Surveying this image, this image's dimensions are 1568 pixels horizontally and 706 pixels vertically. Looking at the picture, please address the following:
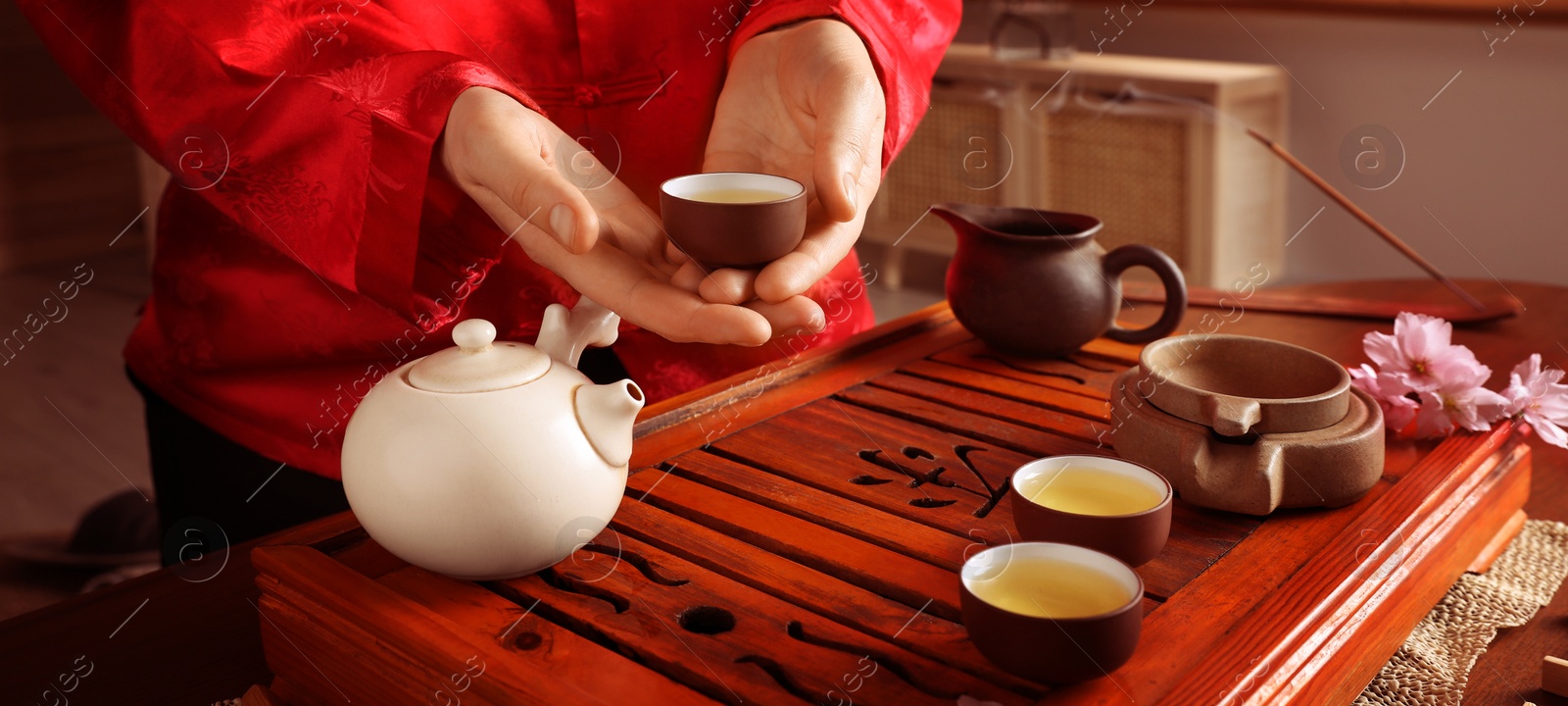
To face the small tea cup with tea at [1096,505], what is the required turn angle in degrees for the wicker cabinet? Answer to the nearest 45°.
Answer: approximately 45° to its left

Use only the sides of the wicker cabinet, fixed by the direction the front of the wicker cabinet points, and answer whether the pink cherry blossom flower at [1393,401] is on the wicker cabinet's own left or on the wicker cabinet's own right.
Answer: on the wicker cabinet's own left

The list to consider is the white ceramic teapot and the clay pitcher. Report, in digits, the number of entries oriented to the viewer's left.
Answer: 1

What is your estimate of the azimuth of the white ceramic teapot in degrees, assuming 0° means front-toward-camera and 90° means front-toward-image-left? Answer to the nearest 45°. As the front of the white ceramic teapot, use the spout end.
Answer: approximately 270°

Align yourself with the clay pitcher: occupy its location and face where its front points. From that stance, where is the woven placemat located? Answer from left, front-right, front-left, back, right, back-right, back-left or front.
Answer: back-left

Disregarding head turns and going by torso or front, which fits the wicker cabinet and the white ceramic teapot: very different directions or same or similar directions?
very different directions

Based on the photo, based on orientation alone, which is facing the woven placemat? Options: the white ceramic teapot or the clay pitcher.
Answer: the white ceramic teapot

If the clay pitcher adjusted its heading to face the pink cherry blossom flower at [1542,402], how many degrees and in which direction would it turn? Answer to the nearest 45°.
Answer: approximately 180°

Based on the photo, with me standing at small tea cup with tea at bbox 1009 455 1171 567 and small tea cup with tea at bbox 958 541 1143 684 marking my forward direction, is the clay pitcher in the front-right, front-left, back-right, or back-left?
back-right

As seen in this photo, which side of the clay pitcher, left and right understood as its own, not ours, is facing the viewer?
left

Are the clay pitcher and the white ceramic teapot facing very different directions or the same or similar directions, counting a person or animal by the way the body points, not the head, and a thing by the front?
very different directions

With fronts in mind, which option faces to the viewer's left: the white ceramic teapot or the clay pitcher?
the clay pitcher

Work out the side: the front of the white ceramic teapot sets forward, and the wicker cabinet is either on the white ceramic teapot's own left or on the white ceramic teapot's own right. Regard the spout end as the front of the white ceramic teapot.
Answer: on the white ceramic teapot's own left

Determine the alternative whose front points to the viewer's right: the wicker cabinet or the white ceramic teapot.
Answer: the white ceramic teapot
